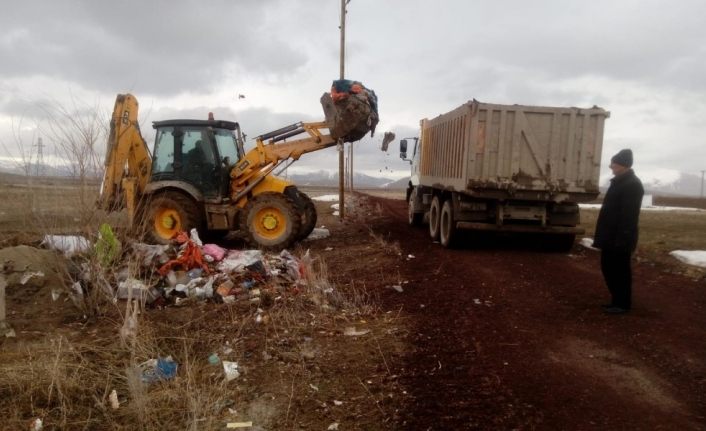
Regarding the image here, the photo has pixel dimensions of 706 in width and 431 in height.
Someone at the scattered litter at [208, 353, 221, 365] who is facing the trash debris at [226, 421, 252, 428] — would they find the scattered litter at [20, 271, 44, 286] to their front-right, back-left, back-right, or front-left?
back-right

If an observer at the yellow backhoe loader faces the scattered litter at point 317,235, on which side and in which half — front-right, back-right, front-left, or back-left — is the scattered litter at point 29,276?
back-right

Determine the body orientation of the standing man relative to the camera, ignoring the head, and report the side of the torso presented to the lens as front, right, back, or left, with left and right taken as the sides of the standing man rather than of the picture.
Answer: left

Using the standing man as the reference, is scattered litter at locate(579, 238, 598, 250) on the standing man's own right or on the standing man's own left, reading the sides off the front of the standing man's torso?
on the standing man's own right

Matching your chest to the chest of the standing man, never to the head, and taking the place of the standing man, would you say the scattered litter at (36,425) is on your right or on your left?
on your left

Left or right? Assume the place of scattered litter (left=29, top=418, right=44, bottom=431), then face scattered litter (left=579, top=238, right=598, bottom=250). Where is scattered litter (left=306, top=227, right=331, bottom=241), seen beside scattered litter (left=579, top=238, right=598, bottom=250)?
left

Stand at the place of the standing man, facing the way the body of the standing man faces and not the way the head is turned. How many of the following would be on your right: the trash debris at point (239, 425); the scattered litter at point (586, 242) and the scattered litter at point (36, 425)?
1

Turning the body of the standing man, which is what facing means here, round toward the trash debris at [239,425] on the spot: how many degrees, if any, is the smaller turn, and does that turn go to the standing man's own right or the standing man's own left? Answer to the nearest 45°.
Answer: approximately 45° to the standing man's own left

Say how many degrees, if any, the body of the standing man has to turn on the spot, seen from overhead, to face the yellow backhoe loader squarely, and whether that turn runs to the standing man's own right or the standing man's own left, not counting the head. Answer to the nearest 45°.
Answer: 0° — they already face it

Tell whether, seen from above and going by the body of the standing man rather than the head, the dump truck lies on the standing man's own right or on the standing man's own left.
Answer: on the standing man's own right
